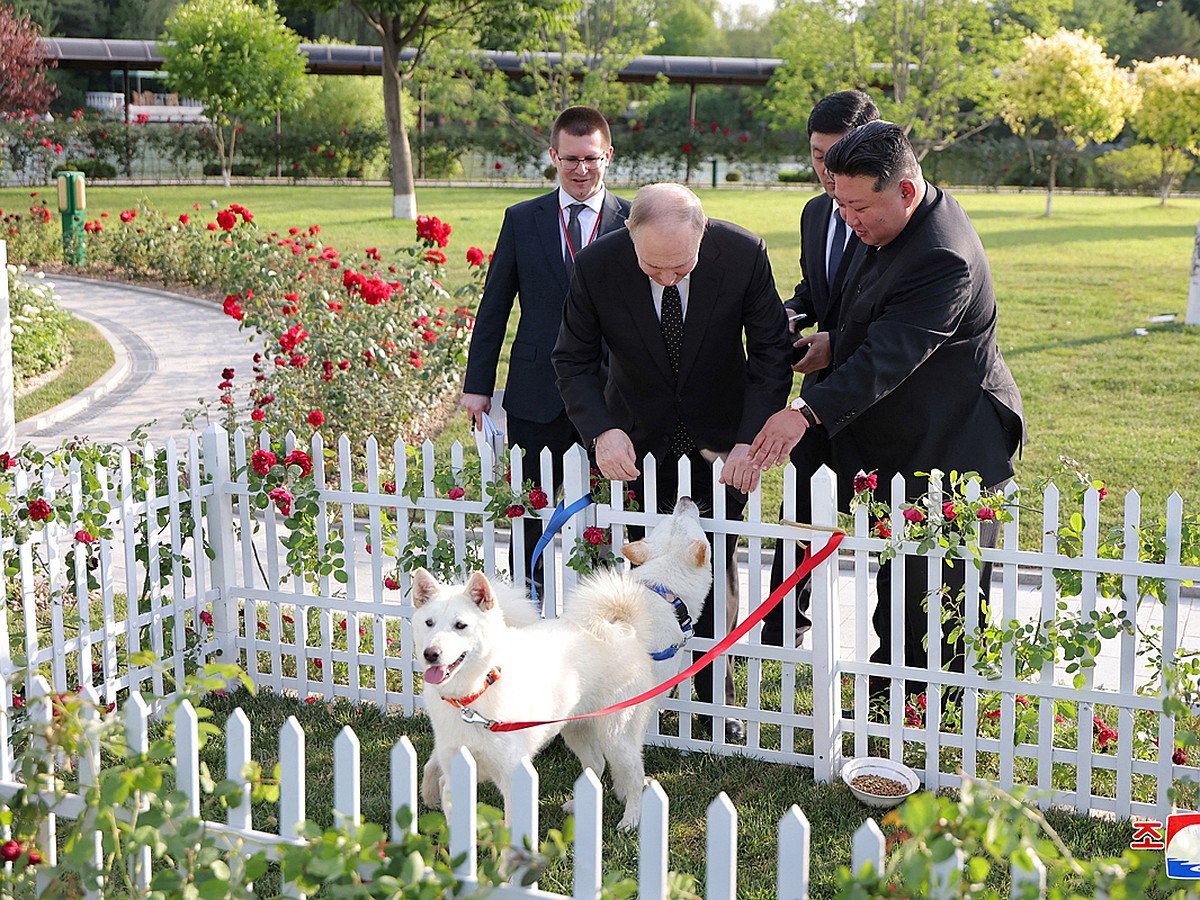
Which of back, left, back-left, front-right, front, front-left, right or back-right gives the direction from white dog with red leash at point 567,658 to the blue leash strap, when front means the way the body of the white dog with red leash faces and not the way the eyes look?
back-right

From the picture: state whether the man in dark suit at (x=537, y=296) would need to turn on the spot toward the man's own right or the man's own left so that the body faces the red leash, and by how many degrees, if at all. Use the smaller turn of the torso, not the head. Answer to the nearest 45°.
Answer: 0° — they already face it

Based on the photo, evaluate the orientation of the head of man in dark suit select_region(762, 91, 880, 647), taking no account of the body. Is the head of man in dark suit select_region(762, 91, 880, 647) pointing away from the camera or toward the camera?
toward the camera

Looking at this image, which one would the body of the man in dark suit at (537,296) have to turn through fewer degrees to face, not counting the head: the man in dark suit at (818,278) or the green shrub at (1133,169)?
the man in dark suit

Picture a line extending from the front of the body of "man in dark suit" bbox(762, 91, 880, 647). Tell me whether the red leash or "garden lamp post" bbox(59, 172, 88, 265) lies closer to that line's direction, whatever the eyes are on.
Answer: the red leash

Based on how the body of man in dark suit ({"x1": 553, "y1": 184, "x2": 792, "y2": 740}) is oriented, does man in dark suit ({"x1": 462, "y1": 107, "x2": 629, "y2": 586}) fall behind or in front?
behind

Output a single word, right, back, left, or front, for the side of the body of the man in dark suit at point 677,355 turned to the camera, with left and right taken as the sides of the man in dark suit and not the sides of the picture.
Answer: front

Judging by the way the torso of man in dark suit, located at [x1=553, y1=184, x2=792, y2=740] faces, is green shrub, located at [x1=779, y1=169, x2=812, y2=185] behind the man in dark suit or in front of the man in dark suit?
behind

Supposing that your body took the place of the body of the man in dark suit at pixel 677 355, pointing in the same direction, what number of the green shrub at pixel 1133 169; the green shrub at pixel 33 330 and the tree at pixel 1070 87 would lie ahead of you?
0

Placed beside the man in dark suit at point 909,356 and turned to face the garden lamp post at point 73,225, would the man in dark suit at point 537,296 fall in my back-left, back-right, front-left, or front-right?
front-left

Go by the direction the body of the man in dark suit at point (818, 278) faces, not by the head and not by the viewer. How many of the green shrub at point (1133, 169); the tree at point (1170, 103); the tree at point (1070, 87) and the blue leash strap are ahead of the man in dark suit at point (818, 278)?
1

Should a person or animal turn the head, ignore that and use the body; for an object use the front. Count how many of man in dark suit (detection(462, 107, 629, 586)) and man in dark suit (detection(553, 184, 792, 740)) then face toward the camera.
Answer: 2

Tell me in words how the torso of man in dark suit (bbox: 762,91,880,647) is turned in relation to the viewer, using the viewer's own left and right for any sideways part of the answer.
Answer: facing the viewer and to the left of the viewer

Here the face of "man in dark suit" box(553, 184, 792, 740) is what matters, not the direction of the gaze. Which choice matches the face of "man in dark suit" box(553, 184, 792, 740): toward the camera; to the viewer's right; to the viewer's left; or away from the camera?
toward the camera

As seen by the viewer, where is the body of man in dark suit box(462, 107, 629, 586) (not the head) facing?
toward the camera

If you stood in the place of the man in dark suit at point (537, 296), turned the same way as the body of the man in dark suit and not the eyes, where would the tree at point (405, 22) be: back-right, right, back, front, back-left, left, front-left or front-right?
back
